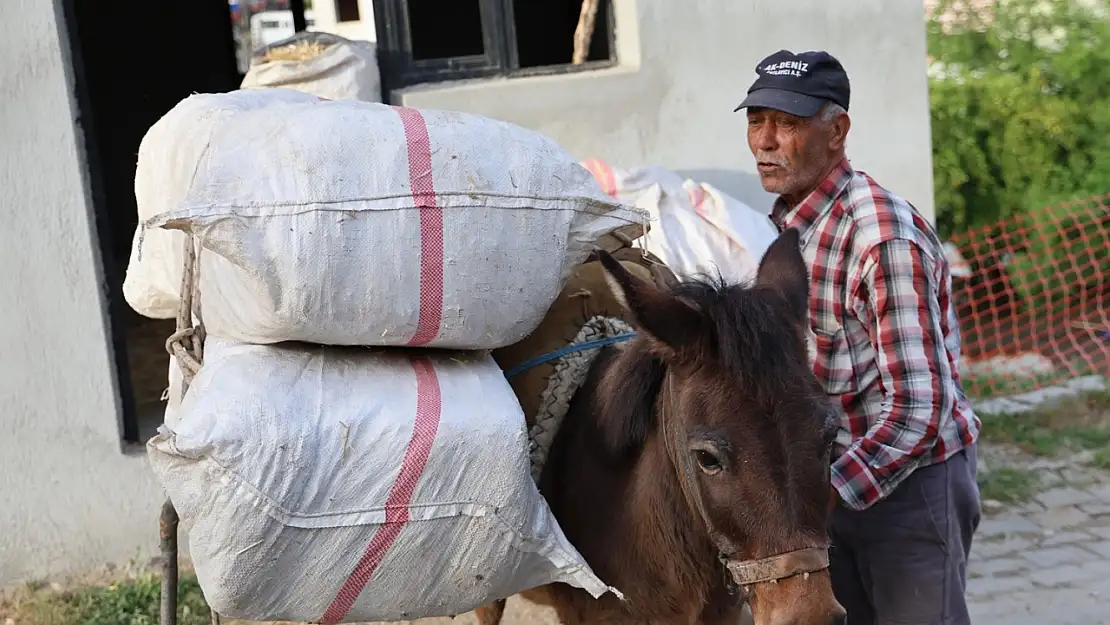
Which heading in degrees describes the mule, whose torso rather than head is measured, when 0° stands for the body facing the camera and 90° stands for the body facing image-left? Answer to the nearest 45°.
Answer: approximately 315°

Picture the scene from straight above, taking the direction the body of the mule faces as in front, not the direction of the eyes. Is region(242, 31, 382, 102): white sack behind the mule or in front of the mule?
behind

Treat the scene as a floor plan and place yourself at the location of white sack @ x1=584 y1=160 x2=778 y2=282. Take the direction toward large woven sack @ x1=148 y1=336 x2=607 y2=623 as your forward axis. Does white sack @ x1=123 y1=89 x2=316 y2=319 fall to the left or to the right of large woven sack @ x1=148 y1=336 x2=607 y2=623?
right

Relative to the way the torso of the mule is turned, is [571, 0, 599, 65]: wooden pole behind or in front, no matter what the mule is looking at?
behind
